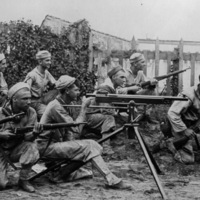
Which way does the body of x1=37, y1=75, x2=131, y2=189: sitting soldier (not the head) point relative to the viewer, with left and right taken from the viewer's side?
facing to the right of the viewer

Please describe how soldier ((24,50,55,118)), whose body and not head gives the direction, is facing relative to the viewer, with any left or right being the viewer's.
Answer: facing the viewer and to the right of the viewer

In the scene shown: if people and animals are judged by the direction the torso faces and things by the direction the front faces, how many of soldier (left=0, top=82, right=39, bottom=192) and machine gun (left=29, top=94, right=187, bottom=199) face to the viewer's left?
0

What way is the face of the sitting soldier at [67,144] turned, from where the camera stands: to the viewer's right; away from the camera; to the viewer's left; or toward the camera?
to the viewer's right

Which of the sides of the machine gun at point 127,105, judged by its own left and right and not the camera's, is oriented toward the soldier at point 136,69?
left

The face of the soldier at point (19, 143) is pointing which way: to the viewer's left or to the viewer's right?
to the viewer's right

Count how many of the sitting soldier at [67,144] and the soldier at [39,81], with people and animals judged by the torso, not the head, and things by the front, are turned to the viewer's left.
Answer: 0

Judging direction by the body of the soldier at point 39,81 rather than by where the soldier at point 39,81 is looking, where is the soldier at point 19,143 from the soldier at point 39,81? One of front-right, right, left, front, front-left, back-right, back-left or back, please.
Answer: front-right

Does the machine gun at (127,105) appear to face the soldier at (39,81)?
no

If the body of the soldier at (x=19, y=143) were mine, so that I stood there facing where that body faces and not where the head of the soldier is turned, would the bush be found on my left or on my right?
on my left

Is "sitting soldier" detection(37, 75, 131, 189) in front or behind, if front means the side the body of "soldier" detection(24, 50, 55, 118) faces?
in front

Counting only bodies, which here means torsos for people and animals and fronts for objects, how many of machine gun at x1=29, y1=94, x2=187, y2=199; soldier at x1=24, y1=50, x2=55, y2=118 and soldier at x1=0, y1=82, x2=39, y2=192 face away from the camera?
0

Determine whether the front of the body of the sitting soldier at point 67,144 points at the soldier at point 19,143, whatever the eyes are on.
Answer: no

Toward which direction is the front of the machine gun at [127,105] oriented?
to the viewer's right
